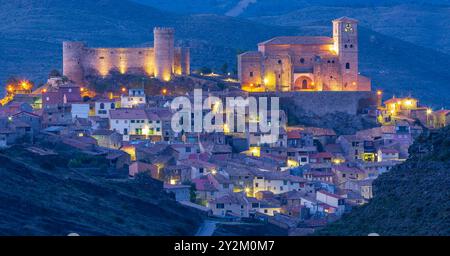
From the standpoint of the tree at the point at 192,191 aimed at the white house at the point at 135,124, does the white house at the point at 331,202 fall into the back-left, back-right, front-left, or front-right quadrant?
back-right

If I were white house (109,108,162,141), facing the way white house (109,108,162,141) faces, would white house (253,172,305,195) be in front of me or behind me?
in front

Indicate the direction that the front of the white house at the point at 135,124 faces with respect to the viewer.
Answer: facing the viewer

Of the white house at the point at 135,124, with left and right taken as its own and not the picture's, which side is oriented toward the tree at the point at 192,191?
front

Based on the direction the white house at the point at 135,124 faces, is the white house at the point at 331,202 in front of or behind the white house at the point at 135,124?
in front

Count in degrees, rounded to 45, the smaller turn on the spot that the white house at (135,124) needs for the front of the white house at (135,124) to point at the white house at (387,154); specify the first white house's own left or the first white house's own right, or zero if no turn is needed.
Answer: approximately 90° to the first white house's own left
